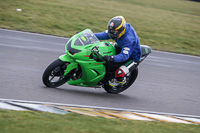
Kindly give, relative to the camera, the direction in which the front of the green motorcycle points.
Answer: facing the viewer and to the left of the viewer
